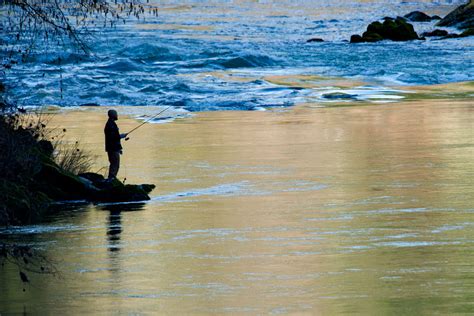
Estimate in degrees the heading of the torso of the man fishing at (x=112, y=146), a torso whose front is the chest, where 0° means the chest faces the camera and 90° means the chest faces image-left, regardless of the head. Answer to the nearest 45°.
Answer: approximately 270°

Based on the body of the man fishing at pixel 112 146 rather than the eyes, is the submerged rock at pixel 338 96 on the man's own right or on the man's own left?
on the man's own left
